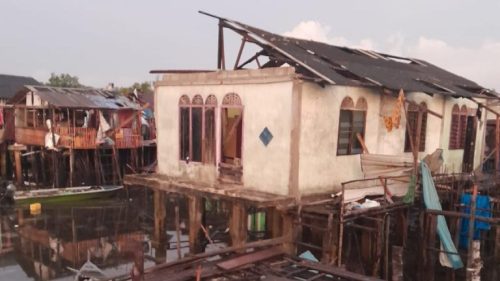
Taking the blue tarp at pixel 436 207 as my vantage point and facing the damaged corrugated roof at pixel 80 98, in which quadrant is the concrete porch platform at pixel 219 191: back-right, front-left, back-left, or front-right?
front-left

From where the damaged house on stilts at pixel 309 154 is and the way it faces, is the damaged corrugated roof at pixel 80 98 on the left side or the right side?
on its right

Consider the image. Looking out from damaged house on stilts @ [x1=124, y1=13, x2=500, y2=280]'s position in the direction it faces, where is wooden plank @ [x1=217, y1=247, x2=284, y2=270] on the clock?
The wooden plank is roughly at 11 o'clock from the damaged house on stilts.

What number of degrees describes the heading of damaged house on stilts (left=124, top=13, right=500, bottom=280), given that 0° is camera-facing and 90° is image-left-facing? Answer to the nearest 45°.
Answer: approximately 45°

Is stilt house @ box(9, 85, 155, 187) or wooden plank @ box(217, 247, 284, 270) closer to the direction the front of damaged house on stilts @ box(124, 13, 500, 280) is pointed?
the wooden plank
